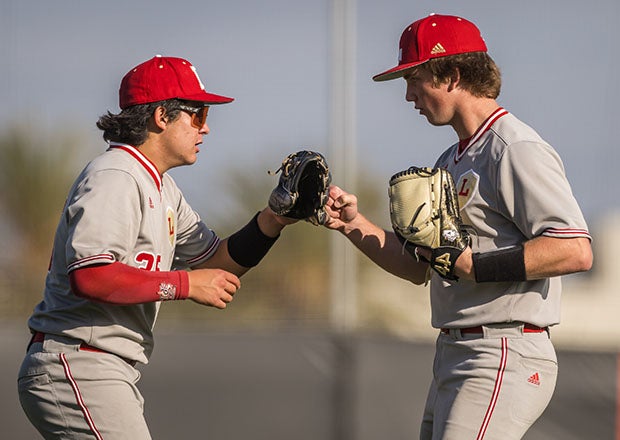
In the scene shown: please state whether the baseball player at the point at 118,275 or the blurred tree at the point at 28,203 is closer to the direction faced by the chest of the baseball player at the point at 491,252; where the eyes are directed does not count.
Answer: the baseball player

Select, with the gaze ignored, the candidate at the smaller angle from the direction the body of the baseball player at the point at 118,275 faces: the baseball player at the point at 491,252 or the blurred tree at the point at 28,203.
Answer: the baseball player

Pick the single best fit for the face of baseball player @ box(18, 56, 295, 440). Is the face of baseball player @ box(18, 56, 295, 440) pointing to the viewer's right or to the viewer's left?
to the viewer's right

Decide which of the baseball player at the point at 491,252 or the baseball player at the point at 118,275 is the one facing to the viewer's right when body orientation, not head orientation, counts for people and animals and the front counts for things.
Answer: the baseball player at the point at 118,275

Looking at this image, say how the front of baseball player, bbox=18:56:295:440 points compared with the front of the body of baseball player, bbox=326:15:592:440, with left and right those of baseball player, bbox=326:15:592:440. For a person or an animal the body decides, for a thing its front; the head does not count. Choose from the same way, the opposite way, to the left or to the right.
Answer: the opposite way

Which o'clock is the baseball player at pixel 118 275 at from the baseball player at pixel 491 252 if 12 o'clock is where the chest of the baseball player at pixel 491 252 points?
the baseball player at pixel 118 275 is roughly at 12 o'clock from the baseball player at pixel 491 252.

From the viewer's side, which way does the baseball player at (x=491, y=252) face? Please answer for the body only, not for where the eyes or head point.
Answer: to the viewer's left

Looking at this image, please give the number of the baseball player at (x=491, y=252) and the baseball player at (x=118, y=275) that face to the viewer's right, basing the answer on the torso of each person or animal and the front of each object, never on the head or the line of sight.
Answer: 1

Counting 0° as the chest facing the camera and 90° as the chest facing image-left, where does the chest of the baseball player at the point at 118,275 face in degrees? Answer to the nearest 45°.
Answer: approximately 270°

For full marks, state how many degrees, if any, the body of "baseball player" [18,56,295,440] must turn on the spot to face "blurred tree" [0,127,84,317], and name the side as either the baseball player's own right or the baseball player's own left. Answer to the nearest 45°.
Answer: approximately 90° to the baseball player's own left

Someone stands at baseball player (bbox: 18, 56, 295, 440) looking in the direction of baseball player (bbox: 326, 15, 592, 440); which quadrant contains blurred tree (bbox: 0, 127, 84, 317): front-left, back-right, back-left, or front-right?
back-left

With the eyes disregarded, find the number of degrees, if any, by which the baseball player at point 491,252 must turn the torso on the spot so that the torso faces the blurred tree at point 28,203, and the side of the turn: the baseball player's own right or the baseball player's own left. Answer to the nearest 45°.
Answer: approximately 45° to the baseball player's own right
